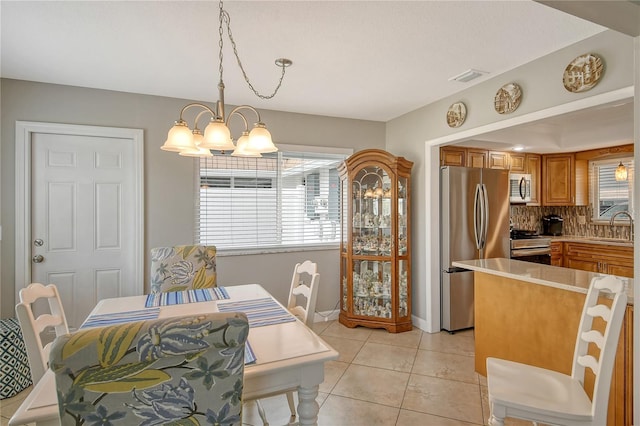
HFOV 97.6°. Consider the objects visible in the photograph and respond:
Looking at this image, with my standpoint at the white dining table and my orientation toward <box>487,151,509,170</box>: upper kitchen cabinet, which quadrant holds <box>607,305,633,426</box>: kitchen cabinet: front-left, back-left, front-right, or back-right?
front-right

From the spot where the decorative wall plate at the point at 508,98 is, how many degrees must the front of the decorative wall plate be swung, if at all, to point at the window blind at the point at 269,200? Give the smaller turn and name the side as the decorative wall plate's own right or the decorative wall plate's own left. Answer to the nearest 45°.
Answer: approximately 45° to the decorative wall plate's own right

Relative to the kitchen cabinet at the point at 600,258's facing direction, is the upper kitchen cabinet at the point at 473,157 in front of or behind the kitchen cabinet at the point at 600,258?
in front

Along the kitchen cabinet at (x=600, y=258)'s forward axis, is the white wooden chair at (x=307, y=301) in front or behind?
in front

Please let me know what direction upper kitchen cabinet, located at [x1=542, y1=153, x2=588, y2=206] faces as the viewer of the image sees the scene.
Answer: facing the viewer and to the left of the viewer

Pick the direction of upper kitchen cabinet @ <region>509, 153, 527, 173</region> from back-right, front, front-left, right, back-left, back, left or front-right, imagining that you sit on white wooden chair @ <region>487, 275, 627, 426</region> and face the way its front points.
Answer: right

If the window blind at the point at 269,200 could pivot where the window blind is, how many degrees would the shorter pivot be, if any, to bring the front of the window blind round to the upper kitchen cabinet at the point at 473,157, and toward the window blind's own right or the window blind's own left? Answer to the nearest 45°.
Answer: approximately 90° to the window blind's own left

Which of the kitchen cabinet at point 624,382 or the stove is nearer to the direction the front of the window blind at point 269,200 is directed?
the kitchen cabinet

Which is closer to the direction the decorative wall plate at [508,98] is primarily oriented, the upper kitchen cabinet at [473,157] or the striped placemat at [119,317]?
the striped placemat

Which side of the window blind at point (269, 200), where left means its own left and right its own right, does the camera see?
front

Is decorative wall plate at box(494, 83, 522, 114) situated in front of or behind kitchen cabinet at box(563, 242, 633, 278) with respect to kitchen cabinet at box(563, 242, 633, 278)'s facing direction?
in front

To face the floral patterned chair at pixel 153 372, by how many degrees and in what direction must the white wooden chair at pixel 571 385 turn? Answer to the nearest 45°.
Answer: approximately 45° to its left
